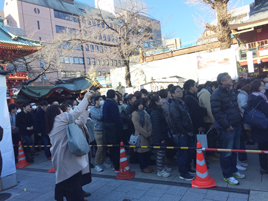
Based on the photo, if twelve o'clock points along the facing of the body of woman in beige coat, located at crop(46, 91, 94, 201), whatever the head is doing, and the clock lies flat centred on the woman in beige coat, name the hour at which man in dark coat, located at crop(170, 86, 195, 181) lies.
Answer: The man in dark coat is roughly at 1 o'clock from the woman in beige coat.

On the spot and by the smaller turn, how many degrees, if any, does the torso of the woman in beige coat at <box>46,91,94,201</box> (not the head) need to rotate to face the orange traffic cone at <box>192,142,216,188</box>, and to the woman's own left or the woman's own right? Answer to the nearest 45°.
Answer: approximately 45° to the woman's own right

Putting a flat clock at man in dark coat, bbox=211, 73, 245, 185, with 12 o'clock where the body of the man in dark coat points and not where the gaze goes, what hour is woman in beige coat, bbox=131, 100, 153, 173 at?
The woman in beige coat is roughly at 5 o'clock from the man in dark coat.

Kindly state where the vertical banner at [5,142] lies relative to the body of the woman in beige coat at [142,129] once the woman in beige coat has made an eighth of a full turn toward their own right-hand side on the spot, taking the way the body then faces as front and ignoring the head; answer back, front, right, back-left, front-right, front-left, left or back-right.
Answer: right

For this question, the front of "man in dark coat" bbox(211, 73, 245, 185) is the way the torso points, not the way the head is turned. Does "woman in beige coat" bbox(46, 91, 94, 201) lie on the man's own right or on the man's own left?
on the man's own right

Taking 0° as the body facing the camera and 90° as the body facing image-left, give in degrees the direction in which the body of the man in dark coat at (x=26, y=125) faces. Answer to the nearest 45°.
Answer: approximately 315°

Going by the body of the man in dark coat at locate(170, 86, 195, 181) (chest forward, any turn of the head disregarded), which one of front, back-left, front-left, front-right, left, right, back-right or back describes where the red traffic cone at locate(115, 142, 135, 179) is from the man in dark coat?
back-right
